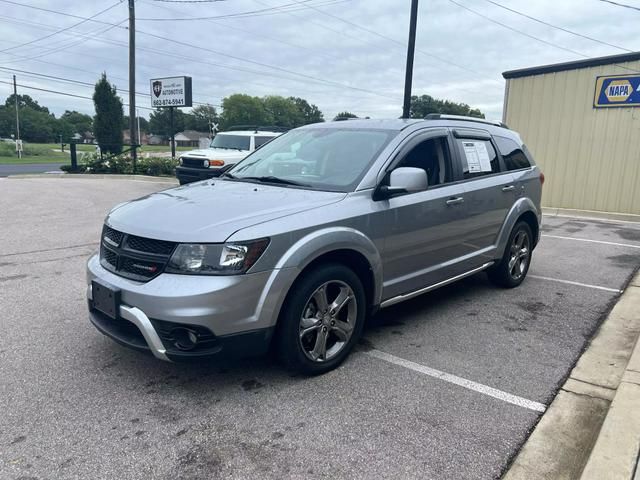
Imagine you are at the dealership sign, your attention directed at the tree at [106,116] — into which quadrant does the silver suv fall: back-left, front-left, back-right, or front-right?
back-left

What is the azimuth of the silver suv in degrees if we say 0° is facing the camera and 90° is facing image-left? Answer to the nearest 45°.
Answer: approximately 45°

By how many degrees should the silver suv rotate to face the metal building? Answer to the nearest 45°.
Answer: approximately 180°

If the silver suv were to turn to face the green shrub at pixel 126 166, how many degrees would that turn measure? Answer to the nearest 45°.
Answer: approximately 90° to its right

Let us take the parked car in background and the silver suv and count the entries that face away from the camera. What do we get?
0

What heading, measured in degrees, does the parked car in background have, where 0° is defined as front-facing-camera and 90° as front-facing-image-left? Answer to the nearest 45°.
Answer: approximately 45°

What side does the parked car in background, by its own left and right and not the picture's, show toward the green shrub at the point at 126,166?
right

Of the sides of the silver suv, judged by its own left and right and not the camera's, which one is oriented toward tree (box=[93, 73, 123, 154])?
right

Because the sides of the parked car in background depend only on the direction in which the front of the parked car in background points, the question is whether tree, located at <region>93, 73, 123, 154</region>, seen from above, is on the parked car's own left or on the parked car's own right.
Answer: on the parked car's own right

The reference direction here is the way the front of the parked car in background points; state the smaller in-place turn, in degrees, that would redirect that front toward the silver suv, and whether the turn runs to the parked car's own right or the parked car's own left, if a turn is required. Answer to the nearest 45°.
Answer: approximately 45° to the parked car's own left
